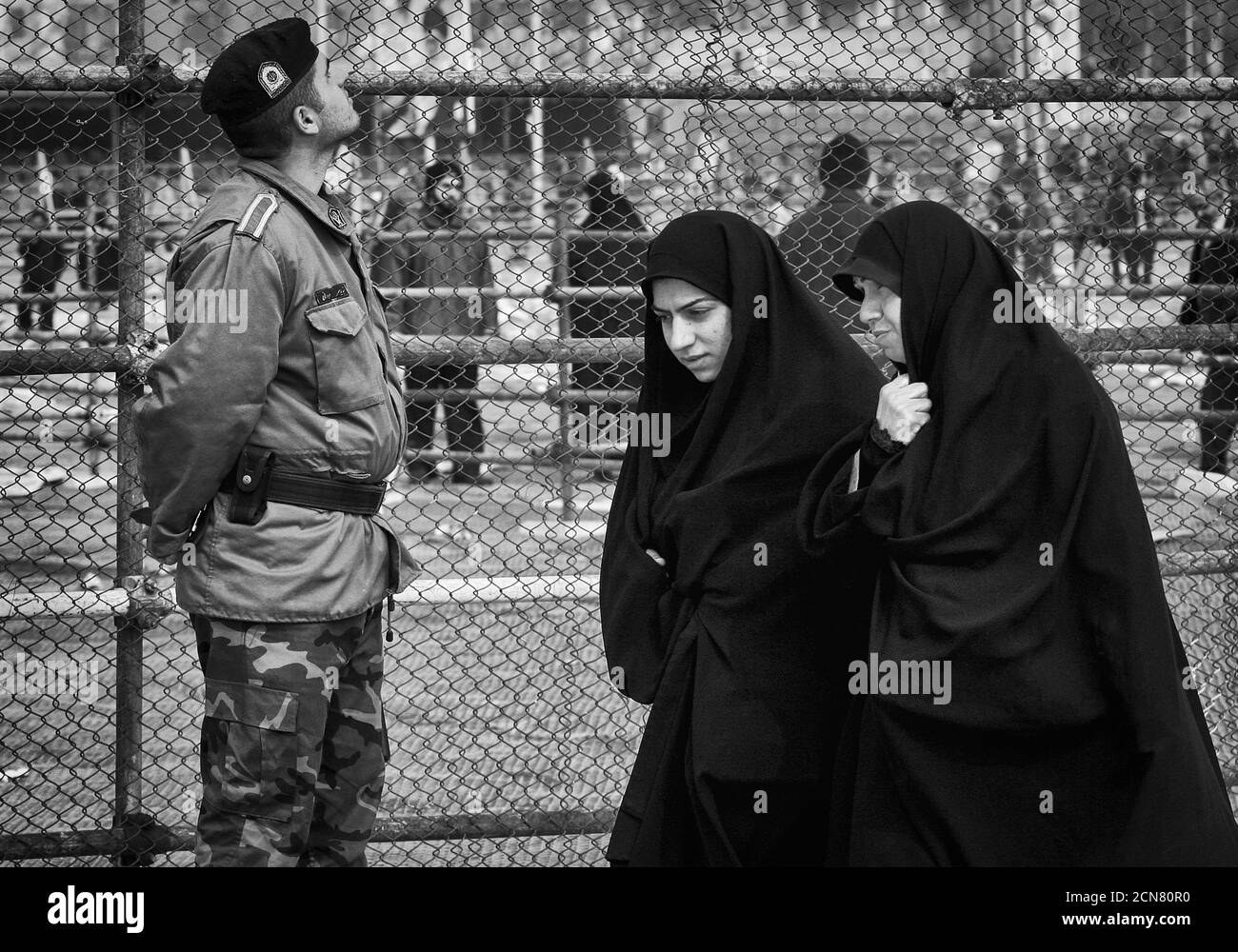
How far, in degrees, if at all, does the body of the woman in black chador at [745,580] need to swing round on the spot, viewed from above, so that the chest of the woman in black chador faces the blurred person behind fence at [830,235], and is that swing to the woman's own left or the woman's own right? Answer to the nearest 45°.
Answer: approximately 135° to the woman's own right

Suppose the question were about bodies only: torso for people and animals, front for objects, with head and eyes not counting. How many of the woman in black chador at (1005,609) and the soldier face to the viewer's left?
1

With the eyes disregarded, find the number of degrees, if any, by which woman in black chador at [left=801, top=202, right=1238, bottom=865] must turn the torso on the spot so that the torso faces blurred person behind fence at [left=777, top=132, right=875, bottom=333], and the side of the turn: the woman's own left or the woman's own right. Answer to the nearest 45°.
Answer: approximately 90° to the woman's own right

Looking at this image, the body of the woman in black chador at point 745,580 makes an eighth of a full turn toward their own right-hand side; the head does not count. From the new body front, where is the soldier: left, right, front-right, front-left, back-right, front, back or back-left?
front

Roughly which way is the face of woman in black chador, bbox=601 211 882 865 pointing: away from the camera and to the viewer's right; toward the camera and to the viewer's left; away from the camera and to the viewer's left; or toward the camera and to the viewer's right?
toward the camera and to the viewer's left

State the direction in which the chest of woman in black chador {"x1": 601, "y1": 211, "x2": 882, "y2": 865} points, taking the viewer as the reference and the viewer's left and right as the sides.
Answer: facing the viewer and to the left of the viewer

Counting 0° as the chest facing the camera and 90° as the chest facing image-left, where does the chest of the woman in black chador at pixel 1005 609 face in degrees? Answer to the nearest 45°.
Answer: approximately 90°

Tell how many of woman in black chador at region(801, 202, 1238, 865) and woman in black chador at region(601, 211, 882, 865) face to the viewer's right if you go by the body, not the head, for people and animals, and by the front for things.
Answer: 0

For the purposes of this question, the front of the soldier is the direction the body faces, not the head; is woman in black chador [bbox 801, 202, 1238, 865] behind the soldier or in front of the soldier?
in front

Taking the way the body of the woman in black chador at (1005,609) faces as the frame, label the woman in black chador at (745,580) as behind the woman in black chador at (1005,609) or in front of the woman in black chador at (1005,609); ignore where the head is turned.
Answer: in front

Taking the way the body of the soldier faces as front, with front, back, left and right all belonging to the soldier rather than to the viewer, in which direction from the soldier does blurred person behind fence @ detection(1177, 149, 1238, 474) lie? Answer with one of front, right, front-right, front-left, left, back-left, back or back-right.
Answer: front-left

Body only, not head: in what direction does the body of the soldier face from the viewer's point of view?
to the viewer's right

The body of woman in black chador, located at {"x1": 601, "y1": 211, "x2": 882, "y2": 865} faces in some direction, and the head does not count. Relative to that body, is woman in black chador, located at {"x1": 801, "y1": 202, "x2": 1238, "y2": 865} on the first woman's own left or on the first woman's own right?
on the first woman's own left

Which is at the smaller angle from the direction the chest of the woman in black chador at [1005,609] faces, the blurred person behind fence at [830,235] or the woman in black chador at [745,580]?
the woman in black chador
